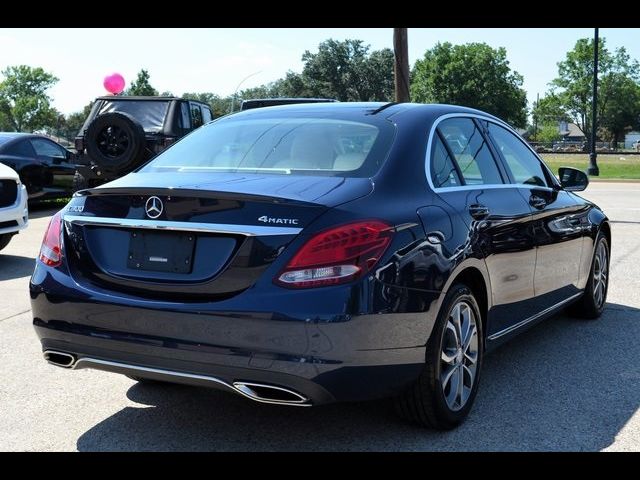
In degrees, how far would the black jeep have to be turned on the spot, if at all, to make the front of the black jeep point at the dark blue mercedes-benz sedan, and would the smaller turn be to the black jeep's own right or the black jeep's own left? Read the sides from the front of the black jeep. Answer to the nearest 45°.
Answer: approximately 135° to the black jeep's own right

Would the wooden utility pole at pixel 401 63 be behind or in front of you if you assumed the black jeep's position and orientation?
in front

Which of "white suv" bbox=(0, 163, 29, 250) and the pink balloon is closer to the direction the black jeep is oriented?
the pink balloon

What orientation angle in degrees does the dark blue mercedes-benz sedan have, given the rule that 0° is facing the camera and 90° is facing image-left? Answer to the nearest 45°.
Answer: approximately 225°

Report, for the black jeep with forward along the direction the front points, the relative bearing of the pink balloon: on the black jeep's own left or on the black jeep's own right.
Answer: on the black jeep's own left

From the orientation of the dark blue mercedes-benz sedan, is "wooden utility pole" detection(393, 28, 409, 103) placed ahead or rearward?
ahead

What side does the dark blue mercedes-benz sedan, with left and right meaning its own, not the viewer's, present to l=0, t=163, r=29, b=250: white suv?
left

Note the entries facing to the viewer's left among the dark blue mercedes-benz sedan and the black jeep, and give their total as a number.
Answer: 0

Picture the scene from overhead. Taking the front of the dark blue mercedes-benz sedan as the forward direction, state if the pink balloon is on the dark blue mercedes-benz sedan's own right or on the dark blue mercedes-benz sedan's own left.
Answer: on the dark blue mercedes-benz sedan's own left

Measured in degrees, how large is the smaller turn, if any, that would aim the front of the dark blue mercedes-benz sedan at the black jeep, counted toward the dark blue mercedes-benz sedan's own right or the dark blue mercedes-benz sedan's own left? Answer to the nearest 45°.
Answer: approximately 45° to the dark blue mercedes-benz sedan's own left

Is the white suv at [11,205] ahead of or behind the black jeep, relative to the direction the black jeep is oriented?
behind

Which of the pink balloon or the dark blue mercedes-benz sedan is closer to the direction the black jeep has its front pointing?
the pink balloon

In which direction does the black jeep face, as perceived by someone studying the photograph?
facing away from the viewer and to the right of the viewer
